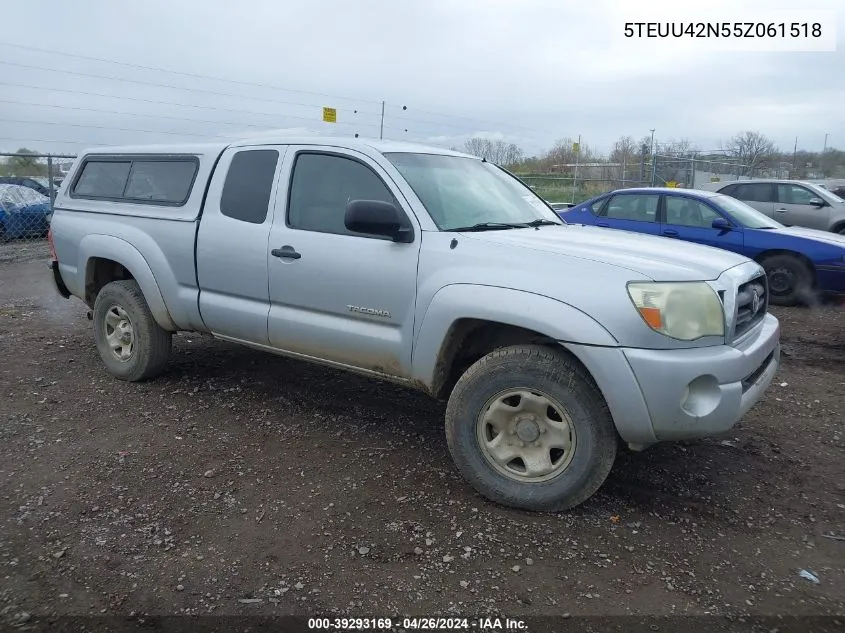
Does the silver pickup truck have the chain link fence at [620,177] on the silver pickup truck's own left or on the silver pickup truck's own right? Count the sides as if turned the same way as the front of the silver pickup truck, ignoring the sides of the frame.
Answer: on the silver pickup truck's own left

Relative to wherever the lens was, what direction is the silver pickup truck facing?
facing the viewer and to the right of the viewer

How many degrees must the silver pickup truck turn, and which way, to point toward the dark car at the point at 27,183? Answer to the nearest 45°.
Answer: approximately 180°

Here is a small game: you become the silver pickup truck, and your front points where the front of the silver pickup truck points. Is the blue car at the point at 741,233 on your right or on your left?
on your left

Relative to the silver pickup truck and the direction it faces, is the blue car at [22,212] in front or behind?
behind

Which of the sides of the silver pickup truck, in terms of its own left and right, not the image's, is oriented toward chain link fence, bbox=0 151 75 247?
back
